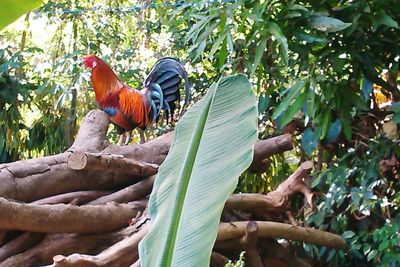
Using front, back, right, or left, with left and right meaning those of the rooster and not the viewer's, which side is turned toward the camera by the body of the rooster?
left

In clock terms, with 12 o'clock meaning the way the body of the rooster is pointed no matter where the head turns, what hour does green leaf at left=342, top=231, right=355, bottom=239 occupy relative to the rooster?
The green leaf is roughly at 8 o'clock from the rooster.

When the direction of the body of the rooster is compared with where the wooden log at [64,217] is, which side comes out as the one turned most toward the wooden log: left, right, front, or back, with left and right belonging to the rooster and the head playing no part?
left

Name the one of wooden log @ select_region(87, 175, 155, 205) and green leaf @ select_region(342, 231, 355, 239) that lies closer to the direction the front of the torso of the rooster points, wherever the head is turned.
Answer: the wooden log

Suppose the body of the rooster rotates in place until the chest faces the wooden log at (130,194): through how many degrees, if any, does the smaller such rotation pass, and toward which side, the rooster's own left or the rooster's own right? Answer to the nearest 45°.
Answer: approximately 90° to the rooster's own left

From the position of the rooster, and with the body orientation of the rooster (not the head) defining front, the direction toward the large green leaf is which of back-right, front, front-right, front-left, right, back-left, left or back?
left

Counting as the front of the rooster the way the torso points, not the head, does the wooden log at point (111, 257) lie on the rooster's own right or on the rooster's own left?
on the rooster's own left
